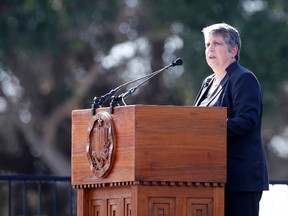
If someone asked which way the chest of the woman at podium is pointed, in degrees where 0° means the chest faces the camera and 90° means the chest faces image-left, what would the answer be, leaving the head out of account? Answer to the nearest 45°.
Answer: approximately 45°

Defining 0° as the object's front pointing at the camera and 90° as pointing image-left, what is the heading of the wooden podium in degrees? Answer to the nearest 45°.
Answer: approximately 45°
